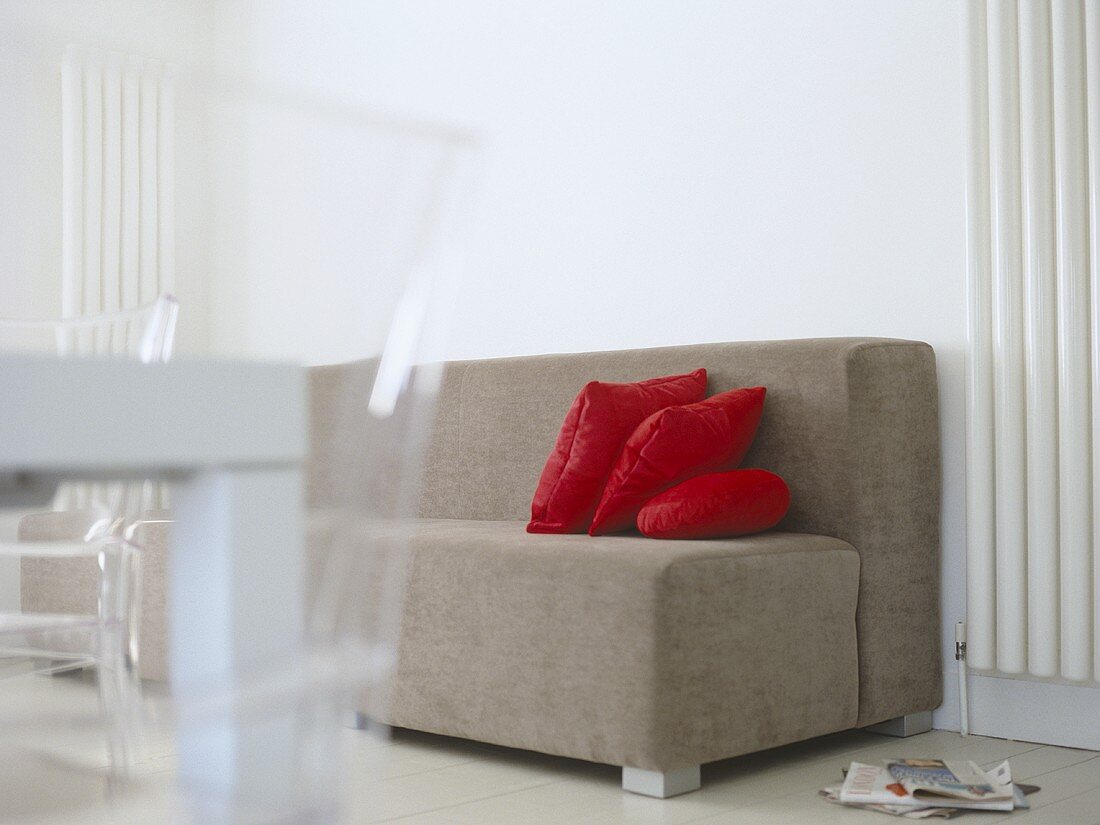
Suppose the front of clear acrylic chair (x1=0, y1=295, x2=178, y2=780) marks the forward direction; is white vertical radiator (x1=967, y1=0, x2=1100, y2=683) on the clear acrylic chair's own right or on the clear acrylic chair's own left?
on the clear acrylic chair's own left

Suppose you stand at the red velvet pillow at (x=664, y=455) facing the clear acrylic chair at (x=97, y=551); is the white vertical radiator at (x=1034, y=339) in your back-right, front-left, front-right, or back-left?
back-left

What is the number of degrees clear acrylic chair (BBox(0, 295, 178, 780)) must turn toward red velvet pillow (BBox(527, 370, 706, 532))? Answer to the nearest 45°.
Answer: approximately 135° to its left

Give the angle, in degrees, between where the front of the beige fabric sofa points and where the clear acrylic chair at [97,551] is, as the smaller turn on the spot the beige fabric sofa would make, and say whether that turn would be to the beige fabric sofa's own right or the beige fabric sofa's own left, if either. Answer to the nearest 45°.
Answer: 0° — it already faces it

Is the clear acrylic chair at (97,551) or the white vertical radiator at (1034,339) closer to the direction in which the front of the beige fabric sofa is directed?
the clear acrylic chair

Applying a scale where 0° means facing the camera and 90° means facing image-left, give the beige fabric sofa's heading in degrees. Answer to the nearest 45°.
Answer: approximately 45°

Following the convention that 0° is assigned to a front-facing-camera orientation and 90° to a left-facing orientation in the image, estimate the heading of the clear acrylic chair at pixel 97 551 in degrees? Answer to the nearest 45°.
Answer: approximately 0°
